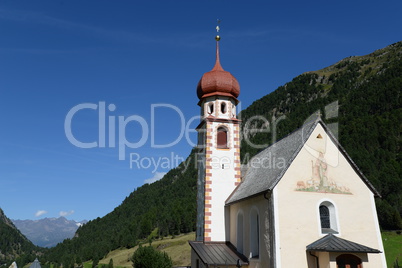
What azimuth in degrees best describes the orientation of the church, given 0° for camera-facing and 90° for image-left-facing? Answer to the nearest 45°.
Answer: approximately 315°
